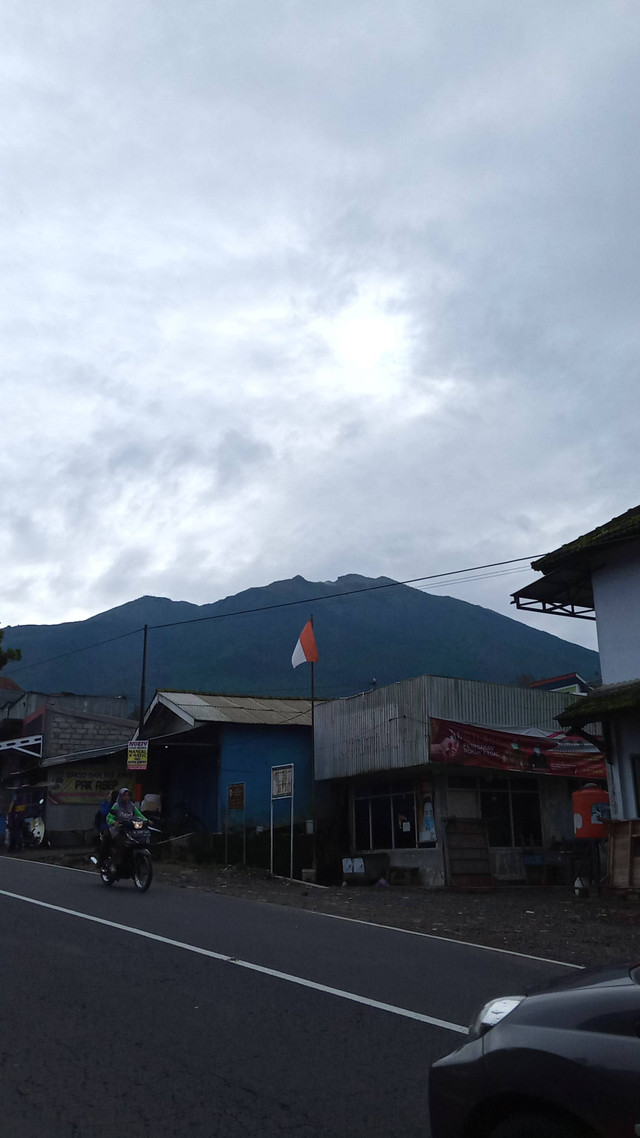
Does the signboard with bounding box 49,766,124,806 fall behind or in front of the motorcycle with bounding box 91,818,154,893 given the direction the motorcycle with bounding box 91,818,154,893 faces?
behind

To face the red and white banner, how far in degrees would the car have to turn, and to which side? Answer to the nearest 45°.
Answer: approximately 90° to its right

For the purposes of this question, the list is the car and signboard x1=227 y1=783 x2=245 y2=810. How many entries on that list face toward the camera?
1

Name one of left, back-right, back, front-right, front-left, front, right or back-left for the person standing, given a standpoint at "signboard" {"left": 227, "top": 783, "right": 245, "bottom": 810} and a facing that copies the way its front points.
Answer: back-right

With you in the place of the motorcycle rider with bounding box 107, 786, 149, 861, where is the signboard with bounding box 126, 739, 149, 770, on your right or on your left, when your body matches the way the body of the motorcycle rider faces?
on your left

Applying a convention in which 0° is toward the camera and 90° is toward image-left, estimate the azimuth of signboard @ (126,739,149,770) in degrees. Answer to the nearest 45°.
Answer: approximately 0°

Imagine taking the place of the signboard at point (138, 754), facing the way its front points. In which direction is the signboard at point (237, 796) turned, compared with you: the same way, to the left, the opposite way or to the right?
the same way

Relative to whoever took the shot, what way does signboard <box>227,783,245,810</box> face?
facing the viewer

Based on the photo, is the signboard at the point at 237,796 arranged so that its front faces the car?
yes

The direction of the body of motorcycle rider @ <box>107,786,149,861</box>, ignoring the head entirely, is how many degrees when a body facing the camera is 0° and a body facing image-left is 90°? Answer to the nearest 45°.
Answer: approximately 315°

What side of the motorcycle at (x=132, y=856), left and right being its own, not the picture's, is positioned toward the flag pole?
left

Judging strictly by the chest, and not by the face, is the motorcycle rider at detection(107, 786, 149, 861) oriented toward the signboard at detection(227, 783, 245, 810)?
no

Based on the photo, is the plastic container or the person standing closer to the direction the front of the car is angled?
the person standing

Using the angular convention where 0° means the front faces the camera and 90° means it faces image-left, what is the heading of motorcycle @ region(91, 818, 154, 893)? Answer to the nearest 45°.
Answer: approximately 315°
